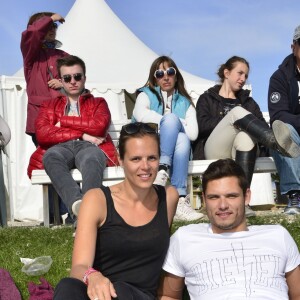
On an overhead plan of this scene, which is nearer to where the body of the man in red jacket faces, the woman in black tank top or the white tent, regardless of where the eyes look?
the woman in black tank top

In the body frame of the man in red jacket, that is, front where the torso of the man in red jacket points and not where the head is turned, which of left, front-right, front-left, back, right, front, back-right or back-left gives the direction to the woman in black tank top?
front

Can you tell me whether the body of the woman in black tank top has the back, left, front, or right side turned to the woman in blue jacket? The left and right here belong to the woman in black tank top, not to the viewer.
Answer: back

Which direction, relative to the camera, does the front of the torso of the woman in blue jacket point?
toward the camera

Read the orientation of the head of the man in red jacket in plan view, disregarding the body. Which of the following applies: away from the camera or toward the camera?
toward the camera

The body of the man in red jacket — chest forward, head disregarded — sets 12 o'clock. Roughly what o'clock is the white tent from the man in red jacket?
The white tent is roughly at 6 o'clock from the man in red jacket.

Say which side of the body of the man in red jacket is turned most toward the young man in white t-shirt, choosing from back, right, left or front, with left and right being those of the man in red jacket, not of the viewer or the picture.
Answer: front

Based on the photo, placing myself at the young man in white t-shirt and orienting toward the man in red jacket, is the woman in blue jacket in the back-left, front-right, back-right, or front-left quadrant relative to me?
front-right

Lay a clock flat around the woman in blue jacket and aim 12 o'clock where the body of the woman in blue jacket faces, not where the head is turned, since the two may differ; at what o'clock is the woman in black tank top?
The woman in black tank top is roughly at 12 o'clock from the woman in blue jacket.

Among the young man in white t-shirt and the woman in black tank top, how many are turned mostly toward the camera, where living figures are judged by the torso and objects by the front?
2

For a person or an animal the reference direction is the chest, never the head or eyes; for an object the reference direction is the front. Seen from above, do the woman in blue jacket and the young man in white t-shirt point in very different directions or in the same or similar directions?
same or similar directions

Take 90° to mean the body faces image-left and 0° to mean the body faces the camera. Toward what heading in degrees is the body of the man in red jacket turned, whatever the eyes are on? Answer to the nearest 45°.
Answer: approximately 0°

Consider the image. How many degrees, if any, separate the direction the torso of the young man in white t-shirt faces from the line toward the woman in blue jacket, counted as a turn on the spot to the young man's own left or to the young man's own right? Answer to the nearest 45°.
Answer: approximately 180°

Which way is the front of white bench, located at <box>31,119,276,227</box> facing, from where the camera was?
facing the viewer

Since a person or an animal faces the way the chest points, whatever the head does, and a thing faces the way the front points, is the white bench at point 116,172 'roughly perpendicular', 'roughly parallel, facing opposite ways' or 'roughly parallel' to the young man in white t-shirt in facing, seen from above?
roughly parallel

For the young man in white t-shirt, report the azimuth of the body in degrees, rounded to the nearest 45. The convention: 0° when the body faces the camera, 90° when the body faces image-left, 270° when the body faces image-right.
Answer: approximately 0°

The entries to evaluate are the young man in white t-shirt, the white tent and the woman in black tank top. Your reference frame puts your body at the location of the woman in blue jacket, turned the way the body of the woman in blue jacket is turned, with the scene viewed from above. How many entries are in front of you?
2
